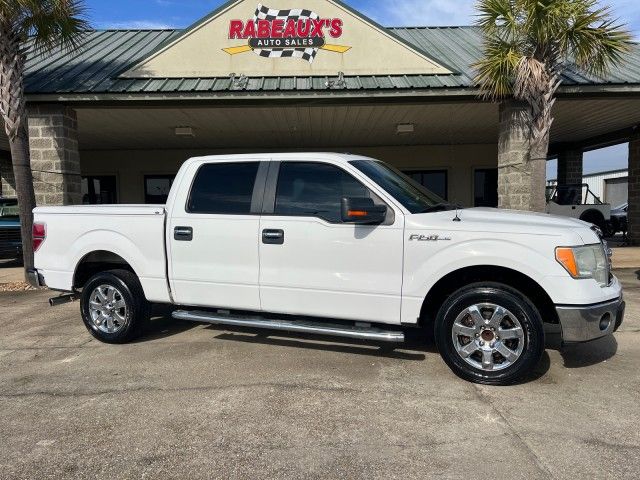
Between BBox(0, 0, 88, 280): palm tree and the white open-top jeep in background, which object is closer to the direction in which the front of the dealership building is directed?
the palm tree

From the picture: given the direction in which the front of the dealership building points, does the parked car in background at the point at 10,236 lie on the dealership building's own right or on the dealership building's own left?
on the dealership building's own right

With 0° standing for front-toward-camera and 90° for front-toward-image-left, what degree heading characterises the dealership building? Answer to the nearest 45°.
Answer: approximately 0°

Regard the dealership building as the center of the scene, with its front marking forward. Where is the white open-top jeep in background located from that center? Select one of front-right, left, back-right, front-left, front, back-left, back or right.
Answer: back-left

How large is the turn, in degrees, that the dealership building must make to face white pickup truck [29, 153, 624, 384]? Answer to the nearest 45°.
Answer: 0° — it already faces it

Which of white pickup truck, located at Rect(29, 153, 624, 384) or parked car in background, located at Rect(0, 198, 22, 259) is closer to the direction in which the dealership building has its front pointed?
the white pickup truck

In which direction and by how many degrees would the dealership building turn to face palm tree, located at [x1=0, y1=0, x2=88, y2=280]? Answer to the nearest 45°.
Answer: approximately 90° to its right
